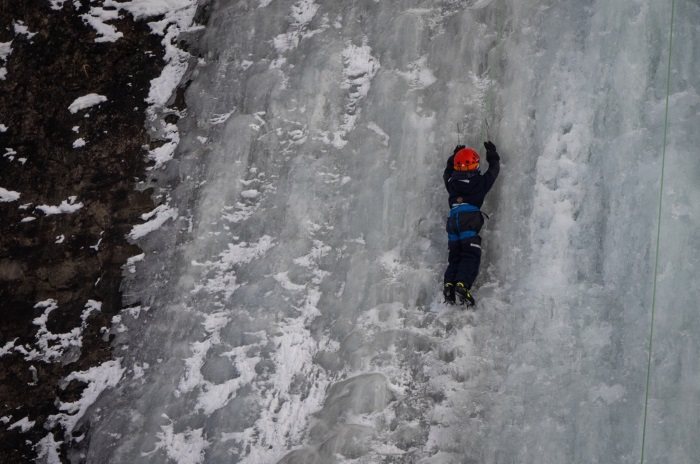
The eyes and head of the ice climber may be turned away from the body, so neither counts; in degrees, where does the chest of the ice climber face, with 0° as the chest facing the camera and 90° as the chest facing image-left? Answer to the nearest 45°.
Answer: approximately 180°
